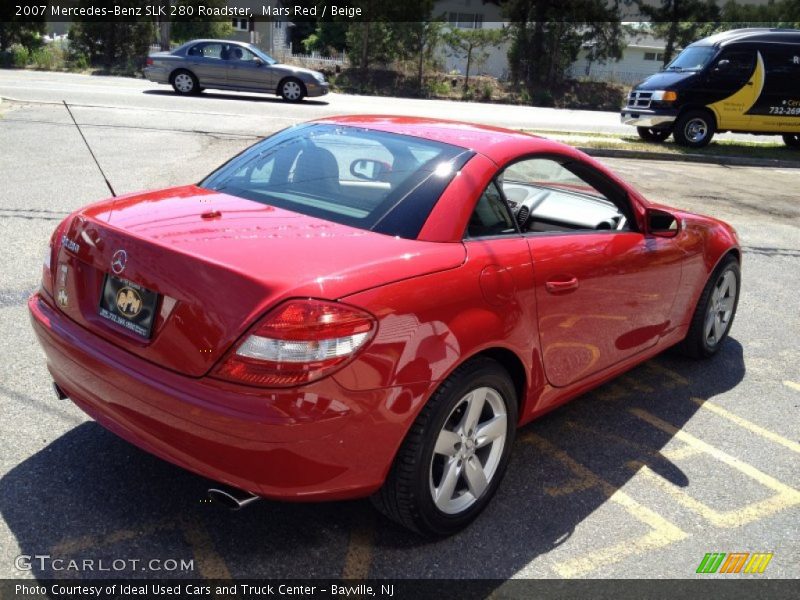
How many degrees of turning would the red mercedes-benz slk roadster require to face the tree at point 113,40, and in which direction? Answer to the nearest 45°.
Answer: approximately 45° to its left

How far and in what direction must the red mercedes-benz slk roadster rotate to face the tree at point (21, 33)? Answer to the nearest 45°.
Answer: approximately 90° to its left

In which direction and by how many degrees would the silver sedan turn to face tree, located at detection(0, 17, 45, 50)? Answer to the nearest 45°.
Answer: approximately 135° to its left

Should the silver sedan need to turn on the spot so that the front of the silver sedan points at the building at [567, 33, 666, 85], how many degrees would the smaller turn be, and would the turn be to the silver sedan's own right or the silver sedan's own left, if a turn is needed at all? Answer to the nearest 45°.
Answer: approximately 45° to the silver sedan's own left

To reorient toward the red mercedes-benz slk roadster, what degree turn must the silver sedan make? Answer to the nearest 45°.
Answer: approximately 90° to its right

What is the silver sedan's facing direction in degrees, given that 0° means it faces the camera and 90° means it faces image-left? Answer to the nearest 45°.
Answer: approximately 270°

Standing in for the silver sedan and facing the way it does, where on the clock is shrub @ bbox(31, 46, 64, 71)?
The shrub is roughly at 8 o'clock from the silver sedan.

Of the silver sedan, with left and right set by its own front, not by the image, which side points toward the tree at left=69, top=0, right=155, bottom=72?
left

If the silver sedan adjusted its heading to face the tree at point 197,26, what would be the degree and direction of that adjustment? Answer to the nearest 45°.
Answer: approximately 90° to its left

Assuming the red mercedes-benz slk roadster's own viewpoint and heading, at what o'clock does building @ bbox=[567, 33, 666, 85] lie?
The building is roughly at 11 o'clock from the red mercedes-benz slk roadster.

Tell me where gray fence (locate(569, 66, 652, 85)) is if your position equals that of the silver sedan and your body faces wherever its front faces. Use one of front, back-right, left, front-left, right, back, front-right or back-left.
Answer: front-left

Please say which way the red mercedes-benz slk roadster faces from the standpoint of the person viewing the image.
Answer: facing away from the viewer and to the right of the viewer
